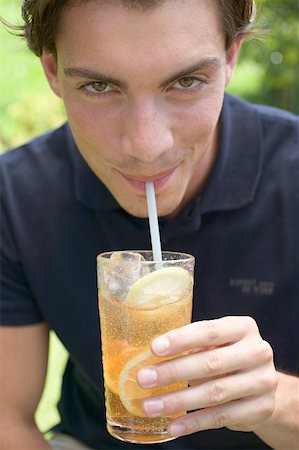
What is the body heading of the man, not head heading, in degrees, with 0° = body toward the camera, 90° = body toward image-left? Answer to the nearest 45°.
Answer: approximately 0°
